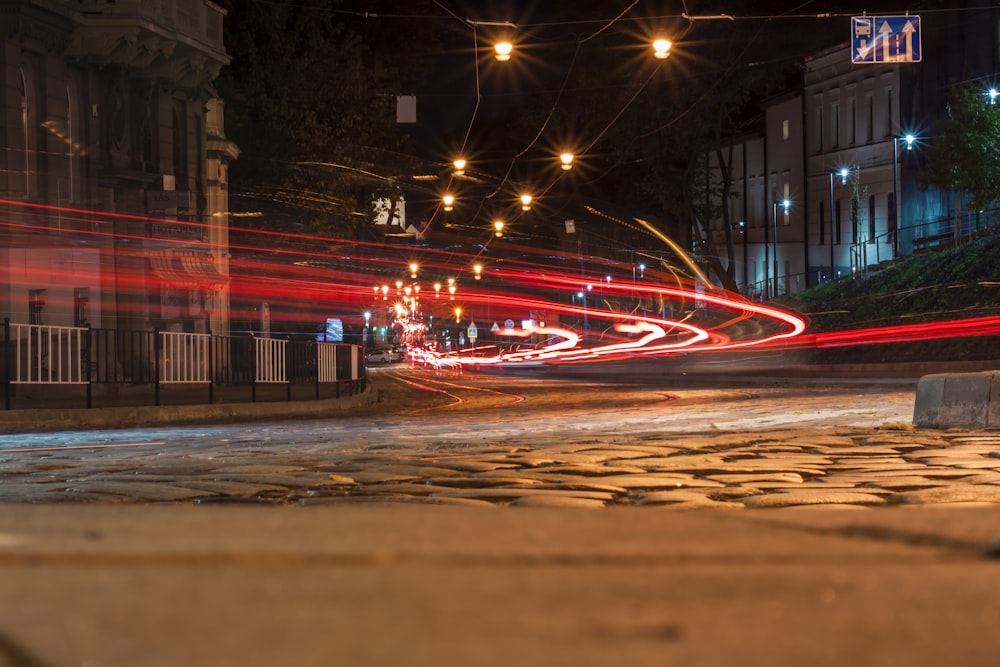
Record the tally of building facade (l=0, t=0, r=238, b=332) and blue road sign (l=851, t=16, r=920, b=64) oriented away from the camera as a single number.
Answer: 0

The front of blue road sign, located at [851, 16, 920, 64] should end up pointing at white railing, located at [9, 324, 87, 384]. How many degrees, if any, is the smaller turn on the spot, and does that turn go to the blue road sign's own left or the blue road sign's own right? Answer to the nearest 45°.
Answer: approximately 45° to the blue road sign's own right

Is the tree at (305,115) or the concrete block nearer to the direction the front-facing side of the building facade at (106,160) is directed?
the concrete block

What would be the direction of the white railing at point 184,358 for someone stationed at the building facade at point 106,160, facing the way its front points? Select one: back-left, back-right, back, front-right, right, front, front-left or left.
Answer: front-right

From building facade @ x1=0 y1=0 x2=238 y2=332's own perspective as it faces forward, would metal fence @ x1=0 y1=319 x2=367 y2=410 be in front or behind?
in front

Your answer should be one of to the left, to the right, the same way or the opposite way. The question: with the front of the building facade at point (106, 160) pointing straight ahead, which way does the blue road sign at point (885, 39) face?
to the right

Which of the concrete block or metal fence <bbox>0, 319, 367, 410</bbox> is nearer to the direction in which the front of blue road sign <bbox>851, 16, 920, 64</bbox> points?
the concrete block

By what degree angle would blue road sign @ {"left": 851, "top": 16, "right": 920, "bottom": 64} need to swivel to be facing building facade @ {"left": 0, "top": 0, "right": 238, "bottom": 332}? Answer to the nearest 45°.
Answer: approximately 90° to its right

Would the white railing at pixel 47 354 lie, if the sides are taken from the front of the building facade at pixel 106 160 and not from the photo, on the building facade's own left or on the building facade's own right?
on the building facade's own right

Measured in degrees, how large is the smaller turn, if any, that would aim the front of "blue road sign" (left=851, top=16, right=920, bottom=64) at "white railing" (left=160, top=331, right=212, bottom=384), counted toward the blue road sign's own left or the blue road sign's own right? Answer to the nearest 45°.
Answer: approximately 45° to the blue road sign's own right

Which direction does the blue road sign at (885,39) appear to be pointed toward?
toward the camera

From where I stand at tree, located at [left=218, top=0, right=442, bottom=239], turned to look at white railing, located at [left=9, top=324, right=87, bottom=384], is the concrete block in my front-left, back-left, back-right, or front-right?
front-left

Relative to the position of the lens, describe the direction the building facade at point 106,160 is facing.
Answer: facing the viewer and to the right of the viewer

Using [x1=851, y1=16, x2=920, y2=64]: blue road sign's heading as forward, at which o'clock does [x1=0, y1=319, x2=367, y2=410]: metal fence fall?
The metal fence is roughly at 2 o'clock from the blue road sign.

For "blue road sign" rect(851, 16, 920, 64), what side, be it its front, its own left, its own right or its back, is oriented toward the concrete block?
front
